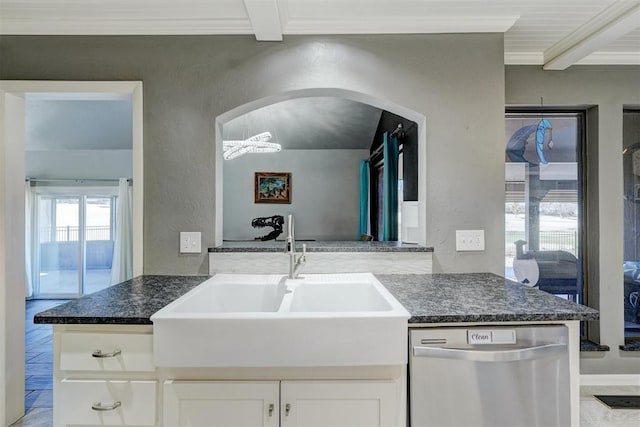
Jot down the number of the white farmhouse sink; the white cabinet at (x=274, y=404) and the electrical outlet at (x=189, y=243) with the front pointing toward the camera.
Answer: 3

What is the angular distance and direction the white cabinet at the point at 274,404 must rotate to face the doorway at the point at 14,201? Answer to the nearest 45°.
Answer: approximately 135° to its right

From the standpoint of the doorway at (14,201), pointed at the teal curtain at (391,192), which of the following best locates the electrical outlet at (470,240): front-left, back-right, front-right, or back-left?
front-right

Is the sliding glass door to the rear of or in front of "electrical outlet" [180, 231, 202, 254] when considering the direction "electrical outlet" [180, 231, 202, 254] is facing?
to the rear

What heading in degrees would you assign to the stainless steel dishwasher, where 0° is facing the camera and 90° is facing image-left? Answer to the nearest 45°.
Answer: approximately 0°

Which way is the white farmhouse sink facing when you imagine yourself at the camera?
facing the viewer

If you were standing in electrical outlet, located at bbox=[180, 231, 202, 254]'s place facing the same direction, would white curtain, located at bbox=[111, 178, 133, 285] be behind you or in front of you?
behind

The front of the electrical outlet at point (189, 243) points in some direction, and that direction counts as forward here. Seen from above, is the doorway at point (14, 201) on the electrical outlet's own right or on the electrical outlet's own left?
on the electrical outlet's own right

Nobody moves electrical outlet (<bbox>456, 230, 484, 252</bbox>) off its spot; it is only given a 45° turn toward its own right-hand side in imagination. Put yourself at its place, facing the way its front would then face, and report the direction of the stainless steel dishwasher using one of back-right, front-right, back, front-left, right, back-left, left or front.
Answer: front-left

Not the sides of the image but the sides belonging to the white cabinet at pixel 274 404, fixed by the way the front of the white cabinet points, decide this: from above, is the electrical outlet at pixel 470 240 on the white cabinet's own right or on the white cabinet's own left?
on the white cabinet's own left

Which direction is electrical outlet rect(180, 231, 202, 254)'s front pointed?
toward the camera

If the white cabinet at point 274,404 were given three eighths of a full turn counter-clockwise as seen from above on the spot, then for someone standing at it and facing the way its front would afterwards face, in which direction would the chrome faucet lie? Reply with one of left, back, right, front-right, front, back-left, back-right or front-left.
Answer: front-left

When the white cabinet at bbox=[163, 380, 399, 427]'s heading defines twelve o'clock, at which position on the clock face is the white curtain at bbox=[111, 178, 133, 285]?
The white curtain is roughly at 5 o'clock from the white cabinet.

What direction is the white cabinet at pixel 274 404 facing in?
toward the camera
